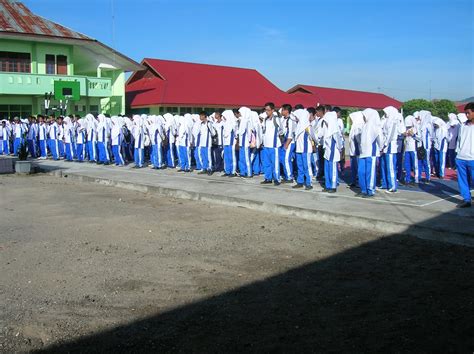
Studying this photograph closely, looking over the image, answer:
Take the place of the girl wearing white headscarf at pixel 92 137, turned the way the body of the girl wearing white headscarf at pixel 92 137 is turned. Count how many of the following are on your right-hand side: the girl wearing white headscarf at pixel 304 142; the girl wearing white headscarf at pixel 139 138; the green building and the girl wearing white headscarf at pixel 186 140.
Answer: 1

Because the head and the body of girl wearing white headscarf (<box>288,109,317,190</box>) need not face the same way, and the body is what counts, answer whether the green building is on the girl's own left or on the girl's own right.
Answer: on the girl's own right

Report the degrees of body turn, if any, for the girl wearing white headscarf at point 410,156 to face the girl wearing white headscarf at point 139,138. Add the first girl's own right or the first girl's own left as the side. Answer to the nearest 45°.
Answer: approximately 45° to the first girl's own right

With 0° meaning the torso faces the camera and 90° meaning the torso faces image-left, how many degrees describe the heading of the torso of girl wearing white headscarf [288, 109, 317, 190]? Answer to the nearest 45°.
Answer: approximately 45°

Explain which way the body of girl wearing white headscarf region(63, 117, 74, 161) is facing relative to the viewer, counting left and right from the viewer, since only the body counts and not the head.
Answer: facing to the left of the viewer

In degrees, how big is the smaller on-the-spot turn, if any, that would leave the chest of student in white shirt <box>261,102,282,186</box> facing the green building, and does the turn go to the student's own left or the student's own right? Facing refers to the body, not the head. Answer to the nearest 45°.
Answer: approximately 90° to the student's own right

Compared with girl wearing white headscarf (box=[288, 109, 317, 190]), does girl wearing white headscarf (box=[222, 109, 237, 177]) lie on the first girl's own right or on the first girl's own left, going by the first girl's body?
on the first girl's own right

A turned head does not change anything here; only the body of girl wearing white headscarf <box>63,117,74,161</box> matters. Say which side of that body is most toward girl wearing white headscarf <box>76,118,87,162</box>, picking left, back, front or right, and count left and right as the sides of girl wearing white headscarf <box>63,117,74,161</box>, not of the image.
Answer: left

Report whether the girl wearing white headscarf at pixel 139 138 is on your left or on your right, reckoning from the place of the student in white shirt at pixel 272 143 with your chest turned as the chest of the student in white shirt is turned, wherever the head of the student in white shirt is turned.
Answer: on your right

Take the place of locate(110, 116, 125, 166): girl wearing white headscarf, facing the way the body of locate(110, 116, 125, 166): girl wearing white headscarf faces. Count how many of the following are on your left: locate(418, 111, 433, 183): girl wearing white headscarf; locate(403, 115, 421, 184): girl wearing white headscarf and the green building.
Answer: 2

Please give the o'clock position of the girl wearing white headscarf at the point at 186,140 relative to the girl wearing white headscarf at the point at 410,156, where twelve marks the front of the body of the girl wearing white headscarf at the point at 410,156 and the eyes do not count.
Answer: the girl wearing white headscarf at the point at 186,140 is roughly at 2 o'clock from the girl wearing white headscarf at the point at 410,156.

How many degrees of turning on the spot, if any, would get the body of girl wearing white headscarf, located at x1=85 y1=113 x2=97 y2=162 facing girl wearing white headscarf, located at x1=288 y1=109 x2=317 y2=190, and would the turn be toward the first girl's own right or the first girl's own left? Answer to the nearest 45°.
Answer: approximately 135° to the first girl's own left
